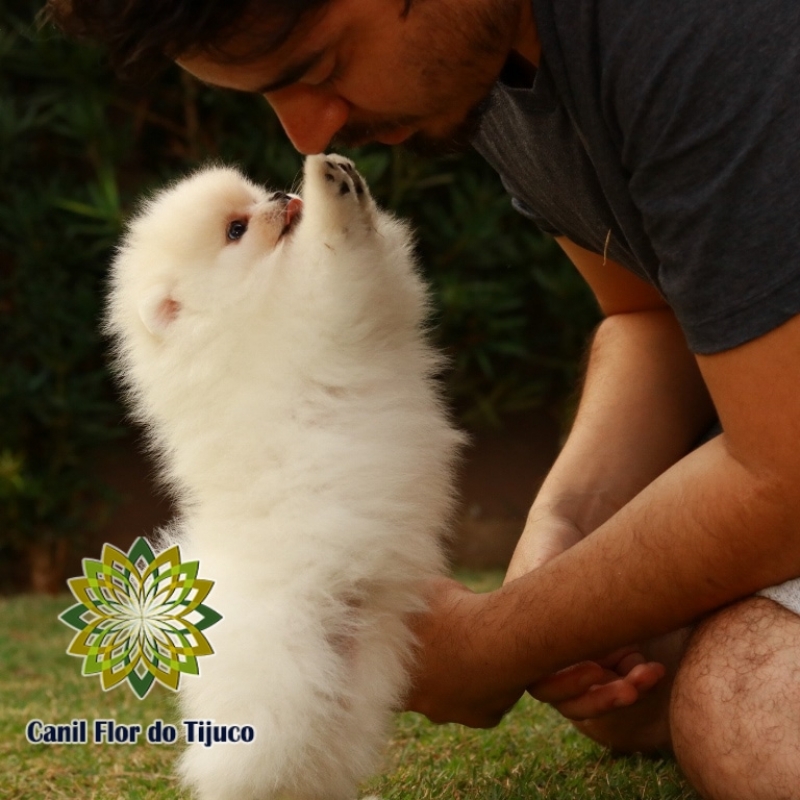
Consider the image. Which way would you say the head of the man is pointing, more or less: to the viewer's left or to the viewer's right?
to the viewer's left

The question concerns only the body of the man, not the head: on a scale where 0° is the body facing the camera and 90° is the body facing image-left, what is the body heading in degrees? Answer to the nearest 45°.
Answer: approximately 90°

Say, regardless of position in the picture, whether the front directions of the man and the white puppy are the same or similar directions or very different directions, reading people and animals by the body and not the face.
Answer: very different directions

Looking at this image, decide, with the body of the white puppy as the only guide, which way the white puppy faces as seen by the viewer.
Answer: to the viewer's right
